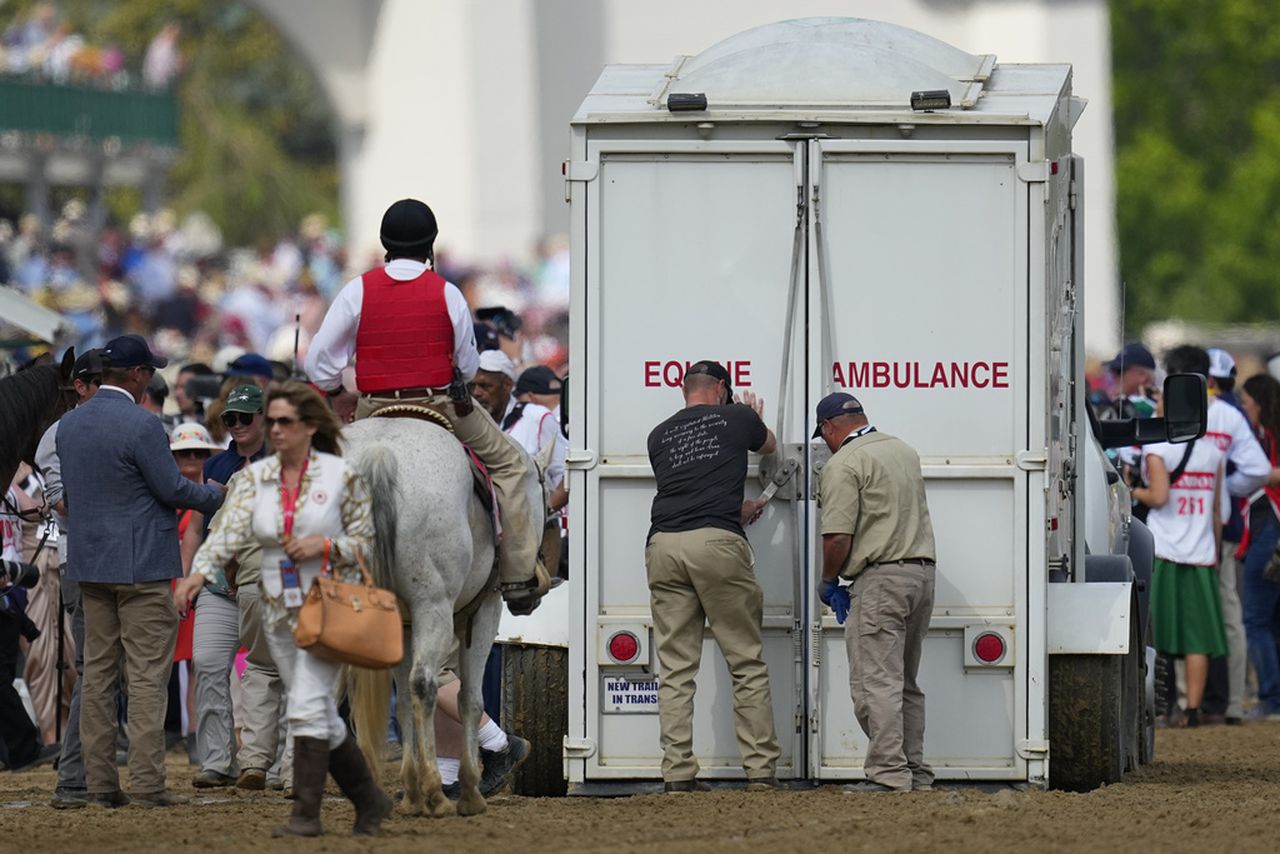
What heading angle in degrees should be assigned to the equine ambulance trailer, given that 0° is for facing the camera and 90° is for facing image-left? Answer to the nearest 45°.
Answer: approximately 180°

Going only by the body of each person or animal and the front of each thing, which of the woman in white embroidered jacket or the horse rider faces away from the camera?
the horse rider

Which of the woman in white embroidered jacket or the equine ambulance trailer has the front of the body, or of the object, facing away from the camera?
the equine ambulance trailer

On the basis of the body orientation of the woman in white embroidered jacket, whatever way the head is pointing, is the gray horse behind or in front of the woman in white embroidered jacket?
behind

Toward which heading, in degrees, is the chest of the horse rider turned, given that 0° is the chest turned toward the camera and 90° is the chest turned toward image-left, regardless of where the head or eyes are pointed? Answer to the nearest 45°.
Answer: approximately 180°

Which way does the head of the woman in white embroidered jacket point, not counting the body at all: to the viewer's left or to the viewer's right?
to the viewer's left

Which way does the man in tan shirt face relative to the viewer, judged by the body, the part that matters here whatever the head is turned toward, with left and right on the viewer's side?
facing away from the viewer and to the left of the viewer

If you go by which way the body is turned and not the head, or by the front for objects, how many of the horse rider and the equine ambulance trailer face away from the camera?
2

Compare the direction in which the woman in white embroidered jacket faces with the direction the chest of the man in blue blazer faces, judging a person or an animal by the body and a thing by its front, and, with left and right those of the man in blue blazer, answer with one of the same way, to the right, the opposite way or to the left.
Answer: the opposite way

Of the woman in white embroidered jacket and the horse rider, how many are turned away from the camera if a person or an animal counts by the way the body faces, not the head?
1
